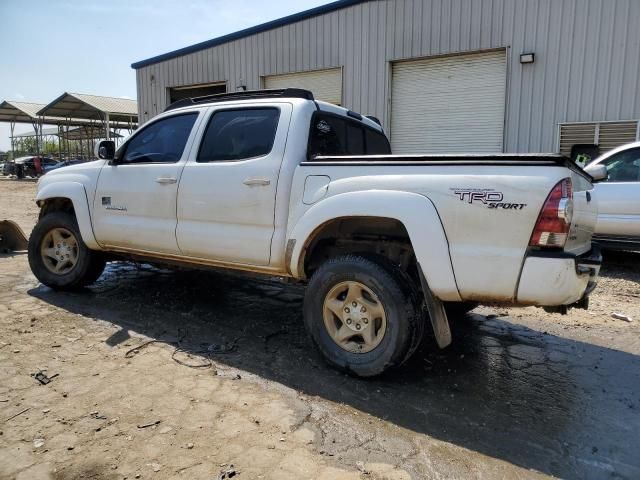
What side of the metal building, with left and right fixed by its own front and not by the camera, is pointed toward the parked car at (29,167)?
right

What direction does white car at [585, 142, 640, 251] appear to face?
to the viewer's left

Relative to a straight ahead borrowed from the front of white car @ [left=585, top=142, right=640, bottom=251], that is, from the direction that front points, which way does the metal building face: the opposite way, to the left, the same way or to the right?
to the left

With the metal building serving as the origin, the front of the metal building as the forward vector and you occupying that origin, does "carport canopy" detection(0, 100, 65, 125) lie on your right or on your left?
on your right

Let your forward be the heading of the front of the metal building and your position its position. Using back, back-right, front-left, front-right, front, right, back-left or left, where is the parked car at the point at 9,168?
right

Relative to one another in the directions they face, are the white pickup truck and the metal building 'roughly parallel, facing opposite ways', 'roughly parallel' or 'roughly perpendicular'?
roughly perpendicular

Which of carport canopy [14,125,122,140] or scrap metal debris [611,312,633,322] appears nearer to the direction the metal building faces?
the scrap metal debris

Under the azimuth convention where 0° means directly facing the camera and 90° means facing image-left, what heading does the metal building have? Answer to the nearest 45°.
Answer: approximately 45°

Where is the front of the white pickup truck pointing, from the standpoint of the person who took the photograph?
facing away from the viewer and to the left of the viewer

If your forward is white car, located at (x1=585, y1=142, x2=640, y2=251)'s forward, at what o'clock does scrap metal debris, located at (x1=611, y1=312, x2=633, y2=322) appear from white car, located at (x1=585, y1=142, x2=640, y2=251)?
The scrap metal debris is roughly at 9 o'clock from the white car.

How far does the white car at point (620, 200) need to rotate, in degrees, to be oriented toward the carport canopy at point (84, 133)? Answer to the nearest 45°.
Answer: approximately 45° to its right

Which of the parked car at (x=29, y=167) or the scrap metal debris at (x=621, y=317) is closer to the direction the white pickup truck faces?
the parked car

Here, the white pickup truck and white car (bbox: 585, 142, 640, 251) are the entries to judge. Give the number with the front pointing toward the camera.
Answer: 0

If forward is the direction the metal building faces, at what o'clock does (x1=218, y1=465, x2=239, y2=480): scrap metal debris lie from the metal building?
The scrap metal debris is roughly at 11 o'clock from the metal building.
